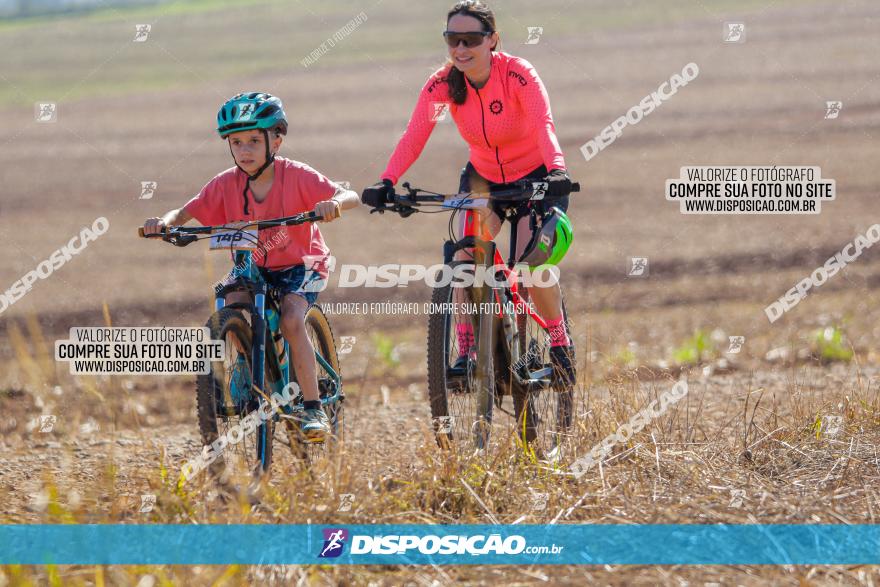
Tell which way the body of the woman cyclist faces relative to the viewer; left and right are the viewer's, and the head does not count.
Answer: facing the viewer and to the left of the viewer

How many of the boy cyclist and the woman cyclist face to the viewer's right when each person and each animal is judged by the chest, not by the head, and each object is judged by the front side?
0

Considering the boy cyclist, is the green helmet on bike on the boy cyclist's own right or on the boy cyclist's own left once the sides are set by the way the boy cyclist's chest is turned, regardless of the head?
on the boy cyclist's own left

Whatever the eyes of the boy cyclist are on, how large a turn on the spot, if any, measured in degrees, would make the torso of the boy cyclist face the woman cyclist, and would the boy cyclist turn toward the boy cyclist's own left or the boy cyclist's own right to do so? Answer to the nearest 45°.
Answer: approximately 135° to the boy cyclist's own left

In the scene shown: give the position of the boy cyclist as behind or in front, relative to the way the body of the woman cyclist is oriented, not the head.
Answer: in front
